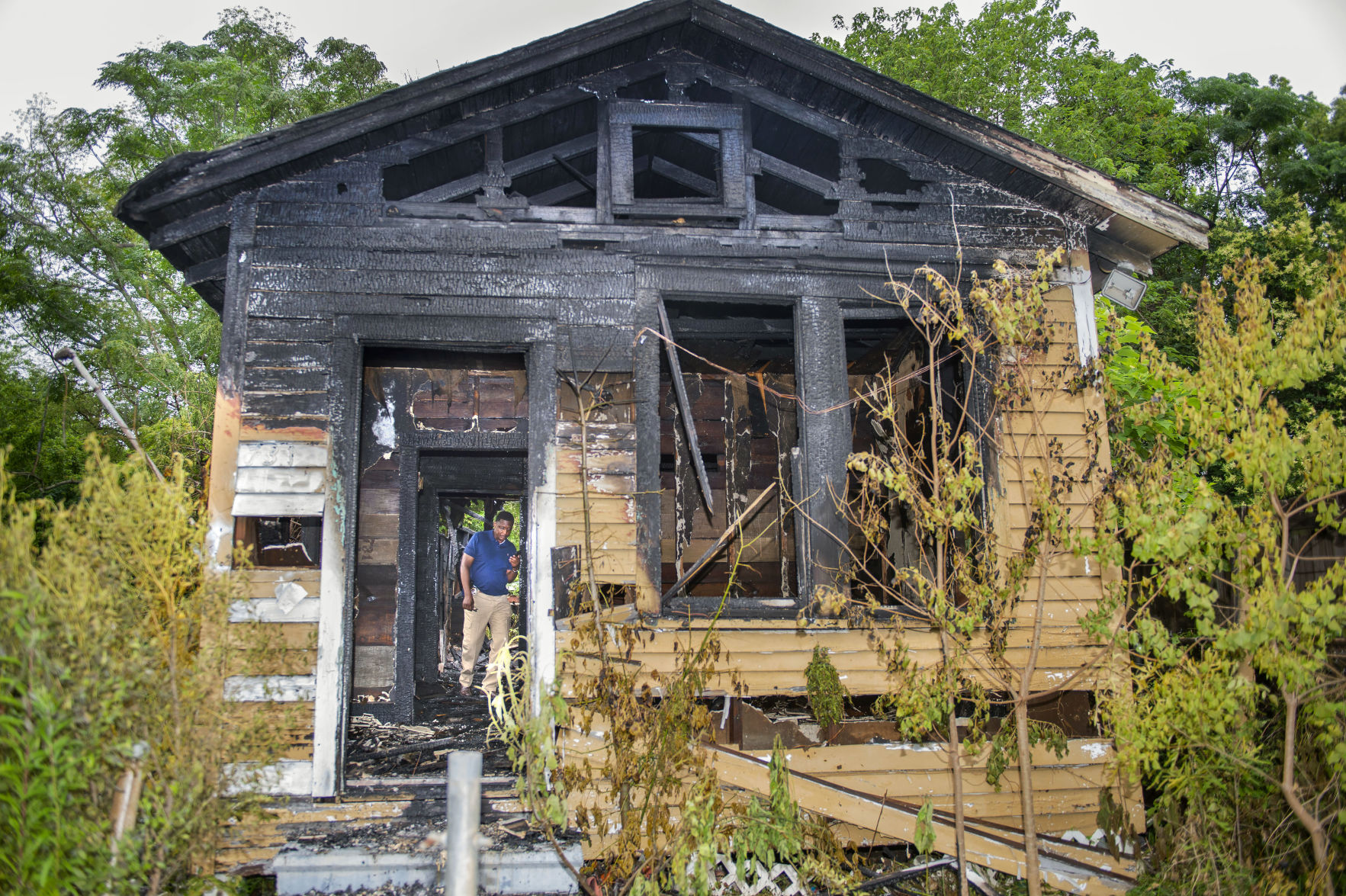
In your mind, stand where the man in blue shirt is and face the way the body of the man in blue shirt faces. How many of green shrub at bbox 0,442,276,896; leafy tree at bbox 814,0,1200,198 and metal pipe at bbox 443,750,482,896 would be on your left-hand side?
1

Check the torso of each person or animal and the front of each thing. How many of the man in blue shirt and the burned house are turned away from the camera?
0

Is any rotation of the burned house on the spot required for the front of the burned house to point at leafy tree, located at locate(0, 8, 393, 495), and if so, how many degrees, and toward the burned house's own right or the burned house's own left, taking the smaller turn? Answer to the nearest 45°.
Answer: approximately 135° to the burned house's own right

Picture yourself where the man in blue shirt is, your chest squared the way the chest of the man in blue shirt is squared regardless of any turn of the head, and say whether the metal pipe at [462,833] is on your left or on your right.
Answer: on your right

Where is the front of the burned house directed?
toward the camera

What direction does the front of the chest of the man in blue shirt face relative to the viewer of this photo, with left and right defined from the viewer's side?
facing the viewer and to the right of the viewer

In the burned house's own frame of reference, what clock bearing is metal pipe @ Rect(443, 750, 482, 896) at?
The metal pipe is roughly at 12 o'clock from the burned house.

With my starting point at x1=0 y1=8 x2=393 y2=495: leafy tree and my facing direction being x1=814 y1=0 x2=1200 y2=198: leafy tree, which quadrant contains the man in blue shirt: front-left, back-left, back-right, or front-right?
front-right

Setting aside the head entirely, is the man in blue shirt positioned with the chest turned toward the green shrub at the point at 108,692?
no

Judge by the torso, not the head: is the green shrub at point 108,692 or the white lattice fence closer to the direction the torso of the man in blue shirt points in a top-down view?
the white lattice fence
